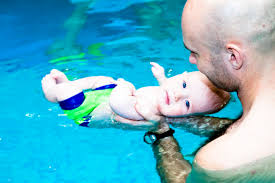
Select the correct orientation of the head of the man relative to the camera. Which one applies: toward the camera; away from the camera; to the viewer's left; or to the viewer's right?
to the viewer's left

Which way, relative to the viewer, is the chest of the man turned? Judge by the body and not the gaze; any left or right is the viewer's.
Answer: facing away from the viewer and to the left of the viewer
